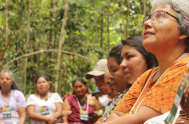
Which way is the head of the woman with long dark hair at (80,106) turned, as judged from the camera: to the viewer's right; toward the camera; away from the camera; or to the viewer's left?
toward the camera

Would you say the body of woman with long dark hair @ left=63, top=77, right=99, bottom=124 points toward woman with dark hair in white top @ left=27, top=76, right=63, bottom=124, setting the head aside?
no

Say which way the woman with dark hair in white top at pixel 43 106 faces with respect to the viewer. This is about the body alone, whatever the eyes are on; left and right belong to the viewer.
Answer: facing the viewer

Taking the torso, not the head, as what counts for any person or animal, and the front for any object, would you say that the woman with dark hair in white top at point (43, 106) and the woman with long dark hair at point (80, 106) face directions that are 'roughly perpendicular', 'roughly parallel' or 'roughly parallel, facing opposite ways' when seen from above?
roughly parallel

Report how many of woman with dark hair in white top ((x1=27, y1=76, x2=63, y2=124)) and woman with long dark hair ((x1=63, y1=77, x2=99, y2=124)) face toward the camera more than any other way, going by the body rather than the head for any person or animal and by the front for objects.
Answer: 2

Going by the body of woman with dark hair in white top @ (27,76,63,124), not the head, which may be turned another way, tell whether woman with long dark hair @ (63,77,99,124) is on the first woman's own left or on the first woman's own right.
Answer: on the first woman's own left

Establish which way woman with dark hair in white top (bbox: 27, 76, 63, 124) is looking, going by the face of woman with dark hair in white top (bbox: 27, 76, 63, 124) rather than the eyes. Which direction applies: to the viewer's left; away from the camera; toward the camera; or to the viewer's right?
toward the camera

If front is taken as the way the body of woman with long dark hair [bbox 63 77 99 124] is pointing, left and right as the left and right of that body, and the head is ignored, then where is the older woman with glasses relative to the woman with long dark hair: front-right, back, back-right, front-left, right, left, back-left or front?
front

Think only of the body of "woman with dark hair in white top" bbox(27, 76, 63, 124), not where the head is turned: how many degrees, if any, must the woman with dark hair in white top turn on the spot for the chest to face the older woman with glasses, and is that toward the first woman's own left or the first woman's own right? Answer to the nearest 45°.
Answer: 0° — they already face them
